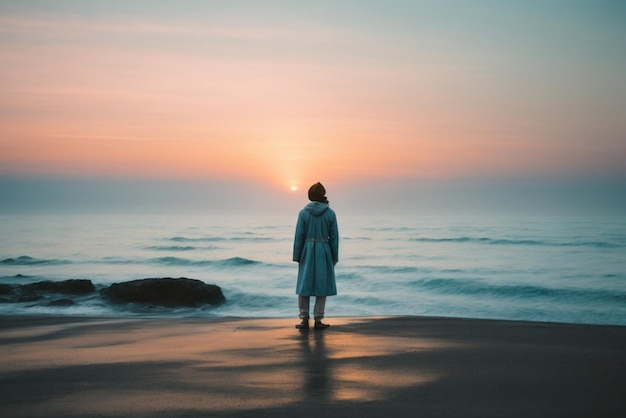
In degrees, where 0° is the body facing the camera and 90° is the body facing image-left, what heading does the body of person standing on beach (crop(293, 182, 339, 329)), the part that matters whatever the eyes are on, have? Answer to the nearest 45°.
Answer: approximately 180°

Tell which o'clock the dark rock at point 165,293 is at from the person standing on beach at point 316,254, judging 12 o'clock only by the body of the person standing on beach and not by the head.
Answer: The dark rock is roughly at 11 o'clock from the person standing on beach.

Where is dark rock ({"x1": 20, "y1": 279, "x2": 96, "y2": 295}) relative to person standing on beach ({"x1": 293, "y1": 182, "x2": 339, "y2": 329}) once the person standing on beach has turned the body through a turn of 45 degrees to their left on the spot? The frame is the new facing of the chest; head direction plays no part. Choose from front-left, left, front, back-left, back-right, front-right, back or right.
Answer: front

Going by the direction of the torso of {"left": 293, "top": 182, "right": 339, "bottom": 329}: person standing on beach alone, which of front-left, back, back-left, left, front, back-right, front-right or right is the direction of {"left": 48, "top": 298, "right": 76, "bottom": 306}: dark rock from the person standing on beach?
front-left

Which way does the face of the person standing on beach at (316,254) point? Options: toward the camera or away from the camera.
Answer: away from the camera

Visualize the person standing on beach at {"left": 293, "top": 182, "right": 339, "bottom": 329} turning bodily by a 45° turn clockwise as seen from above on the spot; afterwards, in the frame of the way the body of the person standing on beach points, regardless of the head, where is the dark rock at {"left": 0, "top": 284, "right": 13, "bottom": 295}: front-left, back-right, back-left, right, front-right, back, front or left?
left

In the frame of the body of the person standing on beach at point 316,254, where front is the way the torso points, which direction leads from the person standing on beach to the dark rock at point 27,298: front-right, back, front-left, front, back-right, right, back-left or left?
front-left
